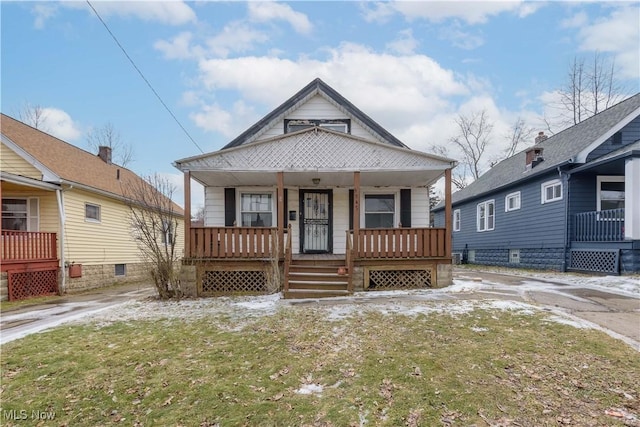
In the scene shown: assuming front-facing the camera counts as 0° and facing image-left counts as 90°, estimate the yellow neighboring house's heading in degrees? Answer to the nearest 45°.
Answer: approximately 45°

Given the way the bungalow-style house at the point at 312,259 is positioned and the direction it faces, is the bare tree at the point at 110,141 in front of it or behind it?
behind

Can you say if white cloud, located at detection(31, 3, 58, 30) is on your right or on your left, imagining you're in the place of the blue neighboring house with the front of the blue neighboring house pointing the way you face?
on your right
